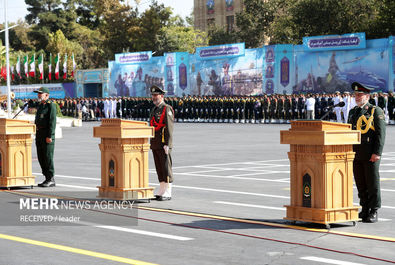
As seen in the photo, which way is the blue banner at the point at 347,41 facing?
toward the camera

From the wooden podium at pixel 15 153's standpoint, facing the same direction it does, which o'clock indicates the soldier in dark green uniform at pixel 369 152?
The soldier in dark green uniform is roughly at 9 o'clock from the wooden podium.

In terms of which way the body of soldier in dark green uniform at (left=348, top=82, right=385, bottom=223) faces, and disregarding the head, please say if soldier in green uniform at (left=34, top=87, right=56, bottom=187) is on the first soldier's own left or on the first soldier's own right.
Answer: on the first soldier's own right

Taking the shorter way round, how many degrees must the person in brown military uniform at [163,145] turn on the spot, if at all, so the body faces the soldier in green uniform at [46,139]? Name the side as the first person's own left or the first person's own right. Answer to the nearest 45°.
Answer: approximately 90° to the first person's own right

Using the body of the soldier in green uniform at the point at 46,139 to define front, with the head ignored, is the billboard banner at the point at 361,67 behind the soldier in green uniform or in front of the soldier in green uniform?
behind

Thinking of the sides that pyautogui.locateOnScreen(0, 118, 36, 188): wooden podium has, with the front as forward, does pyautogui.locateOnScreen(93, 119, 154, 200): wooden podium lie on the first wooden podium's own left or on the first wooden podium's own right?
on the first wooden podium's own left

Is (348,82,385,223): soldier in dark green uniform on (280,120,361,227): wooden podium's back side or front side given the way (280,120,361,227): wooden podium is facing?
on the back side

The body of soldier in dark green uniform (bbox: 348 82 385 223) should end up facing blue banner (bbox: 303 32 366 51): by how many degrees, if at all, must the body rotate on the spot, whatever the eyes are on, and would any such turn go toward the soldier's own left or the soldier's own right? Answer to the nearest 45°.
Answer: approximately 135° to the soldier's own right

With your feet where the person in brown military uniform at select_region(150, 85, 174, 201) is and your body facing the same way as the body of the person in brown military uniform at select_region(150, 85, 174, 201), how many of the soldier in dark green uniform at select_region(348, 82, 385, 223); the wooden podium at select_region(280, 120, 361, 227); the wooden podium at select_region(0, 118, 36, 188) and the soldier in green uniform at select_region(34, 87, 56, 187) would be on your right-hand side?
2

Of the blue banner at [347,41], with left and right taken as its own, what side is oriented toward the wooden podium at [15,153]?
front

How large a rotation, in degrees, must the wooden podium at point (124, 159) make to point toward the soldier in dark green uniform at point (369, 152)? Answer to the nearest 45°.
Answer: approximately 90° to its left

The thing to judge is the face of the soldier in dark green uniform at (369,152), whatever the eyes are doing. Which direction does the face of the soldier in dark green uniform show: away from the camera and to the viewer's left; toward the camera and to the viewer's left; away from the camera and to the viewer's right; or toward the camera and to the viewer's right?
toward the camera and to the viewer's left

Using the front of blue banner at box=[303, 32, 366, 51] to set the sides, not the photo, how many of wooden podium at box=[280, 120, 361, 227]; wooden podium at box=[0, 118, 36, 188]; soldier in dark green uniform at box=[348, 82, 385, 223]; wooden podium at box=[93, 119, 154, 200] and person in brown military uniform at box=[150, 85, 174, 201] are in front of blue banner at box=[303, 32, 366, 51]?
5

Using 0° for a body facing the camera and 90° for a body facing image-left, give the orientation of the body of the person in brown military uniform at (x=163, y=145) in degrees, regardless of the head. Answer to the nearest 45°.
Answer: approximately 45°

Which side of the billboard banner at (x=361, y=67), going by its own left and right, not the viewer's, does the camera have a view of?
front

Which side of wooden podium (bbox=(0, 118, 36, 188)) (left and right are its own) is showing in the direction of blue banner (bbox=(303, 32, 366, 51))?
back

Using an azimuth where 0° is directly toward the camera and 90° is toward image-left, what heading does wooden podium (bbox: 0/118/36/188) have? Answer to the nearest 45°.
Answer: approximately 45°
